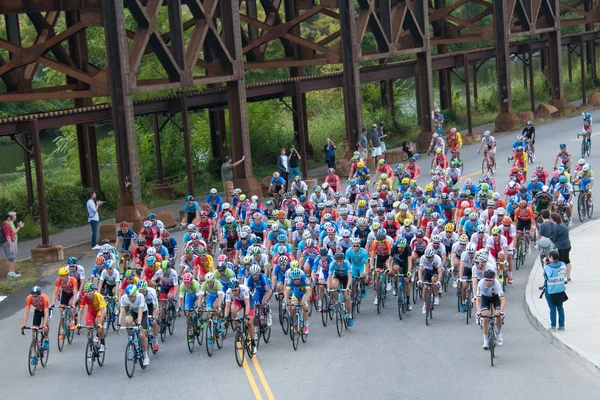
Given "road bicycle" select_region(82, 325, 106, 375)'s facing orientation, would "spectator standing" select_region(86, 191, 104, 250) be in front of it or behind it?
behind

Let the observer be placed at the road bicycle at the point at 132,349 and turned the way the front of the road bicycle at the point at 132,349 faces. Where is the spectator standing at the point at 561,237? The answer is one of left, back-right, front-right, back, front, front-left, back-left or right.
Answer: back-left

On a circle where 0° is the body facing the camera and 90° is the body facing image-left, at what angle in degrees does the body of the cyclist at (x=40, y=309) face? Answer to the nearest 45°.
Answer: approximately 45°

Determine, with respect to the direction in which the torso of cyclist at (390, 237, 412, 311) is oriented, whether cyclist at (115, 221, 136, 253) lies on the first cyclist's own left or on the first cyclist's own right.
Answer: on the first cyclist's own right

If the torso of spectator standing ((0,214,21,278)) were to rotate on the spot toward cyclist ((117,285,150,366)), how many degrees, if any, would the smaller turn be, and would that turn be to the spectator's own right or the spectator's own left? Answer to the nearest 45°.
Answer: approximately 90° to the spectator's own right

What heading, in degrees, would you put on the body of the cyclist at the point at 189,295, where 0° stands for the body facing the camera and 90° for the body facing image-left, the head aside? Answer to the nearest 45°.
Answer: approximately 0°
